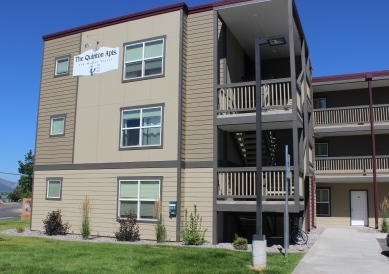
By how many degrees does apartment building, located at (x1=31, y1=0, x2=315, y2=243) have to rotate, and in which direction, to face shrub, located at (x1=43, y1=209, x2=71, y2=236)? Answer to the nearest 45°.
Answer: approximately 90° to its right

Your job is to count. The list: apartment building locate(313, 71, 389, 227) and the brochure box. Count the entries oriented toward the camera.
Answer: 2

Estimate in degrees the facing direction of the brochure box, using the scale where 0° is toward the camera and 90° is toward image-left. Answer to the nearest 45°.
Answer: approximately 0°

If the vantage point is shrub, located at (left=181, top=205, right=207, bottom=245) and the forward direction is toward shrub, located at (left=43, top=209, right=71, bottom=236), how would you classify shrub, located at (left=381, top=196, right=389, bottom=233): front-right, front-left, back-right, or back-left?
back-right

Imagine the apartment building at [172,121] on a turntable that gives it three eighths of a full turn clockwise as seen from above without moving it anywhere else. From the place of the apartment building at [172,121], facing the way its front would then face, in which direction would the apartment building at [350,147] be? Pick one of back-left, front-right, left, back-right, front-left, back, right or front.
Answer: right

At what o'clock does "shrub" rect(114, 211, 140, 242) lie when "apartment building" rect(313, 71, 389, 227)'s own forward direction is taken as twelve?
The shrub is roughly at 1 o'clock from the apartment building.

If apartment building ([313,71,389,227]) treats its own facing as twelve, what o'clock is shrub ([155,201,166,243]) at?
The shrub is roughly at 1 o'clock from the apartment building.

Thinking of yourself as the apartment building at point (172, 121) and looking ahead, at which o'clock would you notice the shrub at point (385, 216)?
The shrub is roughly at 8 o'clock from the apartment building.

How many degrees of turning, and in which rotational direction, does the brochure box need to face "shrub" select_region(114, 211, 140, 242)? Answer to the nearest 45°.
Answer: approximately 90° to its right

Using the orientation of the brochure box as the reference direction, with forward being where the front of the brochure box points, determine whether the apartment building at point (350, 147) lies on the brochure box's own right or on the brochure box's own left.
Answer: on the brochure box's own left
